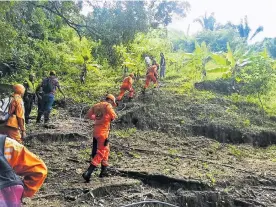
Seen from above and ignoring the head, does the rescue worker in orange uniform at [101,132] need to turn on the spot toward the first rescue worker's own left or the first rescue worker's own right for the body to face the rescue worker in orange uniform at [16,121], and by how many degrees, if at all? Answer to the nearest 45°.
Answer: approximately 135° to the first rescue worker's own left

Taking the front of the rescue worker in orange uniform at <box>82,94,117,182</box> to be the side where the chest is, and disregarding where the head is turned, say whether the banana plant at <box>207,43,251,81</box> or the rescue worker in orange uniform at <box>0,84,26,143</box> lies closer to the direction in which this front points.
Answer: the banana plant

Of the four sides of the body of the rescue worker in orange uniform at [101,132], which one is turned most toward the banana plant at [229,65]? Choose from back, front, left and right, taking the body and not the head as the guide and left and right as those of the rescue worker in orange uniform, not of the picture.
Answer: front

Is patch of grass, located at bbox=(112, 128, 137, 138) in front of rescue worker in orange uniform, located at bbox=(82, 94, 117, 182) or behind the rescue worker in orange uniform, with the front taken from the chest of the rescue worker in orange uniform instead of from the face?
in front

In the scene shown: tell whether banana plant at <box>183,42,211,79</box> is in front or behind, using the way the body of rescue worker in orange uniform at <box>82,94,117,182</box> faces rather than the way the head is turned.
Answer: in front

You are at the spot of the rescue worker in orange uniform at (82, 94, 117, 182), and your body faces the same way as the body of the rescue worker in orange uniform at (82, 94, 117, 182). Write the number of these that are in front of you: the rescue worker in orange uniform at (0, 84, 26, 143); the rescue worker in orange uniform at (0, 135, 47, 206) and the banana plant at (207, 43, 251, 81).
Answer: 1

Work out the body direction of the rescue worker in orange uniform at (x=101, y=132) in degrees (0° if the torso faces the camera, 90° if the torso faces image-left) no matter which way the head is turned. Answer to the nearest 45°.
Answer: approximately 225°
